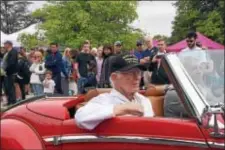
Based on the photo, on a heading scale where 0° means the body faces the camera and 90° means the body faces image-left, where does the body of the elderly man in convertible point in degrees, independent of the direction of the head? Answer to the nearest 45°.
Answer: approximately 315°
